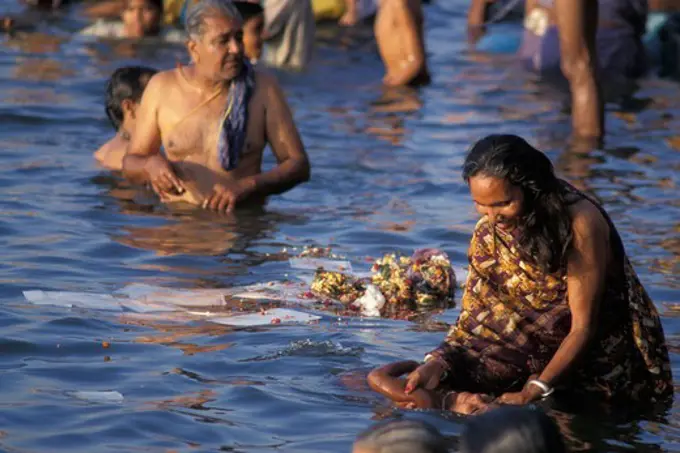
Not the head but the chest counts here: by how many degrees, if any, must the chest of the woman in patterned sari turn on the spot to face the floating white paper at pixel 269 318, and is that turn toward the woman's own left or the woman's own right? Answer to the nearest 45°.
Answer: approximately 90° to the woman's own right

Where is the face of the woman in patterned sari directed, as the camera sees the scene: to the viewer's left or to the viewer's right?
to the viewer's left

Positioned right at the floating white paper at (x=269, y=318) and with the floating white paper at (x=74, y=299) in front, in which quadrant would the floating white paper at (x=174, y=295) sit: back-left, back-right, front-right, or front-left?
front-right

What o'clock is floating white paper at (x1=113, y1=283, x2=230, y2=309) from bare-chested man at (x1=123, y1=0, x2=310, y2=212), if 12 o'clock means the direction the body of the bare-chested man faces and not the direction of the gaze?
The floating white paper is roughly at 12 o'clock from the bare-chested man.

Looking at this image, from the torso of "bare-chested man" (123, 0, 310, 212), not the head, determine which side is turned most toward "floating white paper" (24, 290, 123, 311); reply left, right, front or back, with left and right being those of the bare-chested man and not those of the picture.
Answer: front

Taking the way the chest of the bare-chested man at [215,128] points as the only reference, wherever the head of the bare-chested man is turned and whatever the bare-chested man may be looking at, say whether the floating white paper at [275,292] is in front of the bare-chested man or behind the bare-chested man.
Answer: in front

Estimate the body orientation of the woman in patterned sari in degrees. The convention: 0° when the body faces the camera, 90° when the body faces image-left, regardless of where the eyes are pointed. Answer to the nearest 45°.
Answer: approximately 45°

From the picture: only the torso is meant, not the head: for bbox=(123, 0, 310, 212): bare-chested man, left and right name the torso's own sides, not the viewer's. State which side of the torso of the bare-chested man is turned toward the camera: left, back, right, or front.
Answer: front

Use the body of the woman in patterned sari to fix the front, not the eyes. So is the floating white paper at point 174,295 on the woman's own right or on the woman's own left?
on the woman's own right

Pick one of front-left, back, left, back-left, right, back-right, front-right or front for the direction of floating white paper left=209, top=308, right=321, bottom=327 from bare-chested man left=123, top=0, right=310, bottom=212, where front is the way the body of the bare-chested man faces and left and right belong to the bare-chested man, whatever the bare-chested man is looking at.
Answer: front

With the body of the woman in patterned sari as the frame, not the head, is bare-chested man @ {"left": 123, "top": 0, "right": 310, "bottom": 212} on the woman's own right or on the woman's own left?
on the woman's own right

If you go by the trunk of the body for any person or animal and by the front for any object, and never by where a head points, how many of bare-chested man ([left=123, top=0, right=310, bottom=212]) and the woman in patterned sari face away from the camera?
0

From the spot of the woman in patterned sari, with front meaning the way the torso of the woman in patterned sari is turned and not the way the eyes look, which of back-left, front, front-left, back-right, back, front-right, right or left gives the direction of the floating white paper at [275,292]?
right
